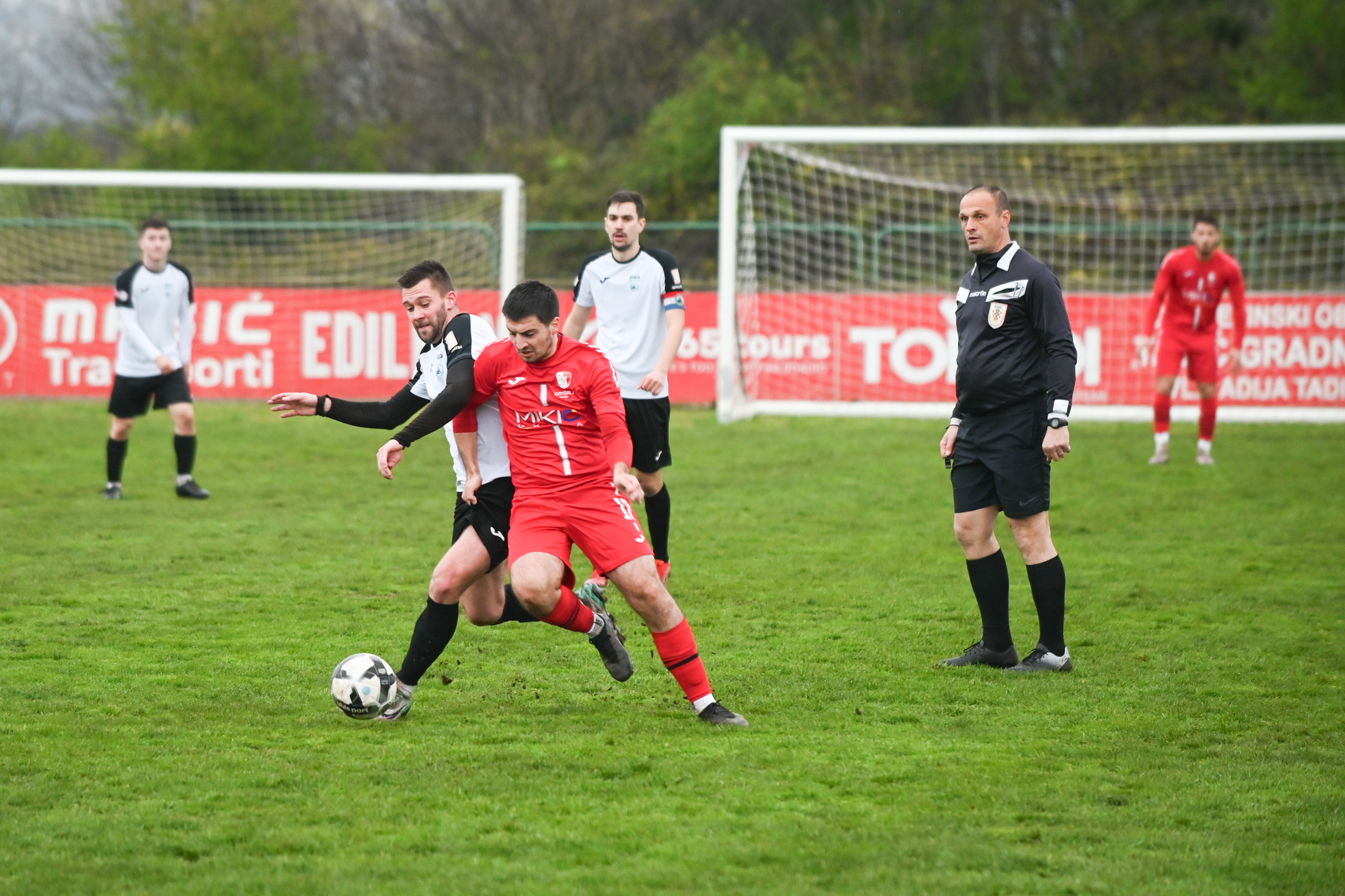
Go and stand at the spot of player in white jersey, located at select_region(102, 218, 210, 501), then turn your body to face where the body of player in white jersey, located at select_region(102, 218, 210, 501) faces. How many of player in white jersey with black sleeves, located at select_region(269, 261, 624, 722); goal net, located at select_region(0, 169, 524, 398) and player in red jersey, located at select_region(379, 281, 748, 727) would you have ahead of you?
2

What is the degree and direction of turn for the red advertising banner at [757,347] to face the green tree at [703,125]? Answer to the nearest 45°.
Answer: approximately 180°

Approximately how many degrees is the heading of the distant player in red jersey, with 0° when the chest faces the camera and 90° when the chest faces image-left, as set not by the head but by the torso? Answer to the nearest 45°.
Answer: approximately 0°

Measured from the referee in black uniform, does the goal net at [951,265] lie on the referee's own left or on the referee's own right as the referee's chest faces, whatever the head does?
on the referee's own right

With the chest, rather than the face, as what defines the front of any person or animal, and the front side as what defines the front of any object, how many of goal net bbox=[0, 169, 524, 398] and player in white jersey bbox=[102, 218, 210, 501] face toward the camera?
2

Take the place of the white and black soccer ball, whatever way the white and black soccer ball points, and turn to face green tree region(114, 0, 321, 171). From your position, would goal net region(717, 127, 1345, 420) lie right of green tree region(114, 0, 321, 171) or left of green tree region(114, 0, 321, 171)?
right

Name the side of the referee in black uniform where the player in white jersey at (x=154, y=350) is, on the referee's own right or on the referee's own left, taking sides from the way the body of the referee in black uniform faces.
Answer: on the referee's own right

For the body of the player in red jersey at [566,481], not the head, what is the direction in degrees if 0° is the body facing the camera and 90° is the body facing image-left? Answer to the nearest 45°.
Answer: approximately 0°
